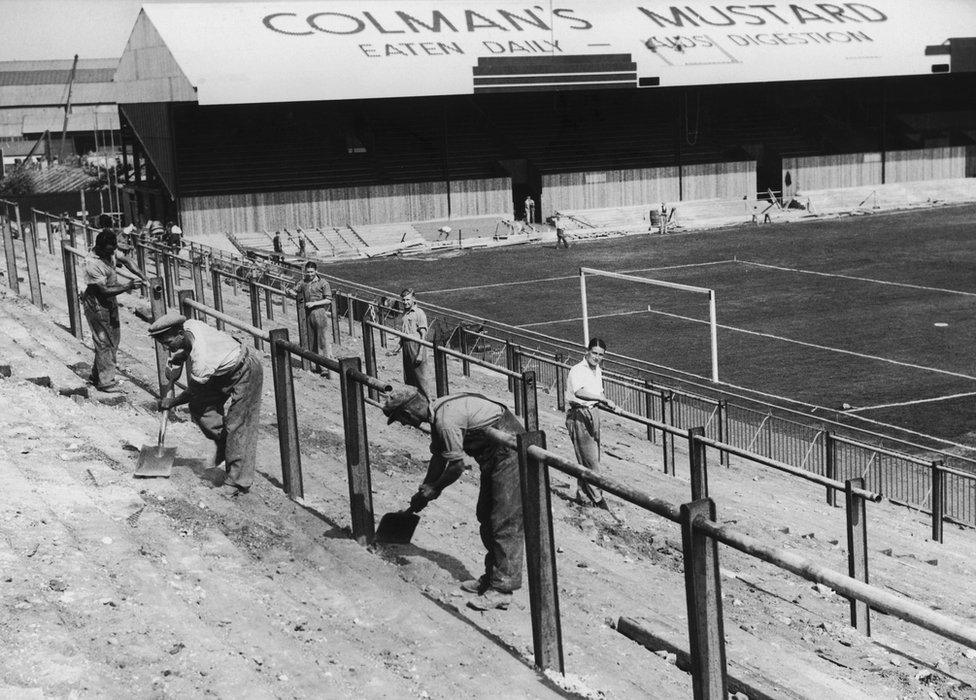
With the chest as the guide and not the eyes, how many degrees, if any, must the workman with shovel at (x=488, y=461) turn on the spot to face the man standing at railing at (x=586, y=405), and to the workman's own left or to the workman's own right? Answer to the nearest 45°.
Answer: approximately 90° to the workman's own right

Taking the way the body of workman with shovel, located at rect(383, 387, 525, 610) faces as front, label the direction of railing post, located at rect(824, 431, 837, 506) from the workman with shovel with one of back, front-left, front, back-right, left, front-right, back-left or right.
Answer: back-right

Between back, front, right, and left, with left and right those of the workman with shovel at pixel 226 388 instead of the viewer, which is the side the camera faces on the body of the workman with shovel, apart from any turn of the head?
left

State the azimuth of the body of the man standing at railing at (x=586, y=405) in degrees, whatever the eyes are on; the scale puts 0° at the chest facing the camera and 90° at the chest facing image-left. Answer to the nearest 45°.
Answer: approximately 315°

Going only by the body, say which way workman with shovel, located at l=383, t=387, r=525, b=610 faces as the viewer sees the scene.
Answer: to the viewer's left

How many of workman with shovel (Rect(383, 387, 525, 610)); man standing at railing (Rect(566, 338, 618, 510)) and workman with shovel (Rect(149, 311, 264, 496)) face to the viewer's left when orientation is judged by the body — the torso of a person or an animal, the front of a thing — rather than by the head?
2

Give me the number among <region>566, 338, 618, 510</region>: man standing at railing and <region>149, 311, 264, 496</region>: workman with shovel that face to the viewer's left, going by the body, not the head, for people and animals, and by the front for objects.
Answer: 1

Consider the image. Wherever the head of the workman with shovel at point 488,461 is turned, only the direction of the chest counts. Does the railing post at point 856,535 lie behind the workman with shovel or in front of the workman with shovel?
behind

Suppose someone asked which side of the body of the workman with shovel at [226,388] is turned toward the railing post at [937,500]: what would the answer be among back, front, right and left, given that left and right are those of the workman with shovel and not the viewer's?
back

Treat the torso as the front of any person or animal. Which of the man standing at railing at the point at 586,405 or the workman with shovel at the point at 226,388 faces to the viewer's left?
the workman with shovel

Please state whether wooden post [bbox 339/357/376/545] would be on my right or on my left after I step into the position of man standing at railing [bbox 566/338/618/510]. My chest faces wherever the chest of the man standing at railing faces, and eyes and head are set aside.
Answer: on my right
